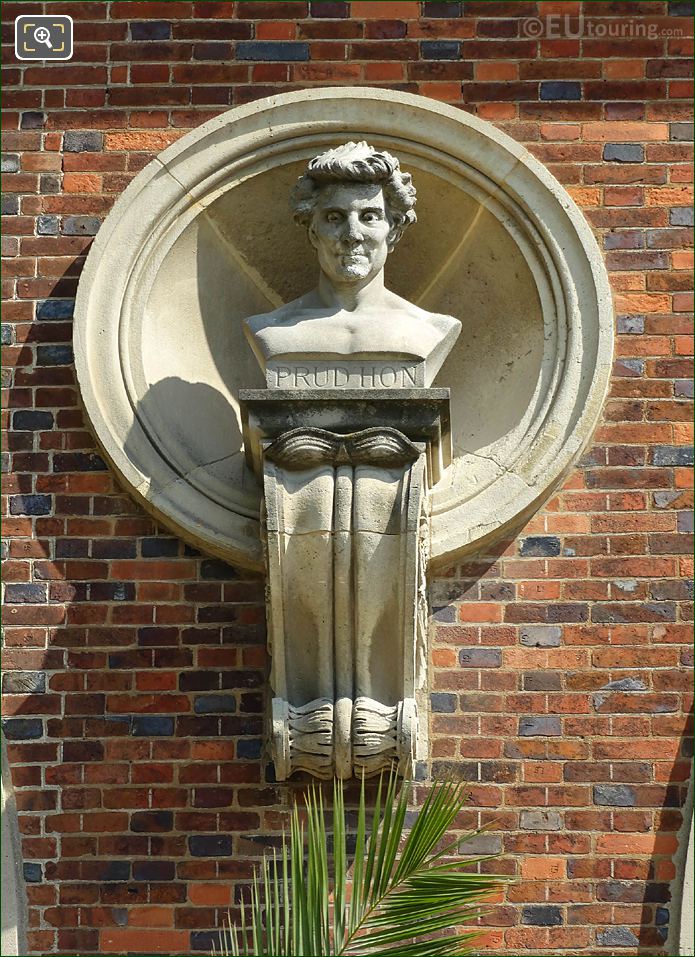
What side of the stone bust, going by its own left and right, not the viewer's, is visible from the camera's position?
front
